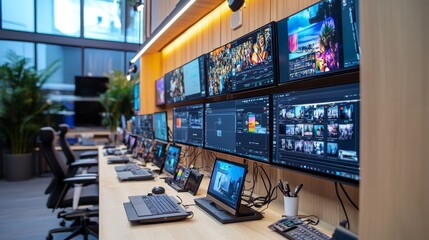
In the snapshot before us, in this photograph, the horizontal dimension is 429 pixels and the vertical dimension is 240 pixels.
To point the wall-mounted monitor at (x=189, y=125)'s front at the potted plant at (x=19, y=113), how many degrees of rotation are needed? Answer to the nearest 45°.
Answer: approximately 90° to its right

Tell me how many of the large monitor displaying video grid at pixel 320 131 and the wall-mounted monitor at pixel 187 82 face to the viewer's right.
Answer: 0

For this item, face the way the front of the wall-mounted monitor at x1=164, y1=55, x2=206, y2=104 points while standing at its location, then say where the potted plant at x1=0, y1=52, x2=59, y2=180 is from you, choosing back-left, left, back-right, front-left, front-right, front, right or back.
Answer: right

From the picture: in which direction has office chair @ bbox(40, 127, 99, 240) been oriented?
to the viewer's right

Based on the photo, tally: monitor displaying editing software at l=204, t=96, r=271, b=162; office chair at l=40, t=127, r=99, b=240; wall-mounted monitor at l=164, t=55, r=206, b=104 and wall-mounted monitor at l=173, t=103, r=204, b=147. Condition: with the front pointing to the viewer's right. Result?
1

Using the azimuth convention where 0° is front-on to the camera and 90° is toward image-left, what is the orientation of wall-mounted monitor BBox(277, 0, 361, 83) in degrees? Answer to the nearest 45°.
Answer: approximately 45°

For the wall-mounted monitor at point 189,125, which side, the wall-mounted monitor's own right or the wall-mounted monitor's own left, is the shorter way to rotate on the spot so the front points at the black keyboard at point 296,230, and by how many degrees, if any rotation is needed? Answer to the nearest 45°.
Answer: approximately 45° to the wall-mounted monitor's own left

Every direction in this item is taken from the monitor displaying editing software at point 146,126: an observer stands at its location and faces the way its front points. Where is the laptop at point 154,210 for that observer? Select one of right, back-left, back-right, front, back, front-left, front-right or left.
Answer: front-left

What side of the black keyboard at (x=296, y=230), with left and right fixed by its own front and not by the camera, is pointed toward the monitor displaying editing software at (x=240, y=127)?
right

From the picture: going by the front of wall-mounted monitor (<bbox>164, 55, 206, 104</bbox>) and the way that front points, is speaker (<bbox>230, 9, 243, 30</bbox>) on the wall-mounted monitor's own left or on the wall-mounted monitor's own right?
on the wall-mounted monitor's own left

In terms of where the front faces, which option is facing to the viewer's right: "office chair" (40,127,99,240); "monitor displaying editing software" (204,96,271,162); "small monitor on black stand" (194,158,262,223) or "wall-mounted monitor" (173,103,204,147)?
the office chair

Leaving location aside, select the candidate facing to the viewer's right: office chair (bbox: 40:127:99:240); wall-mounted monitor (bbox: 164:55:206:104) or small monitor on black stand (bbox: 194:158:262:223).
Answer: the office chair
